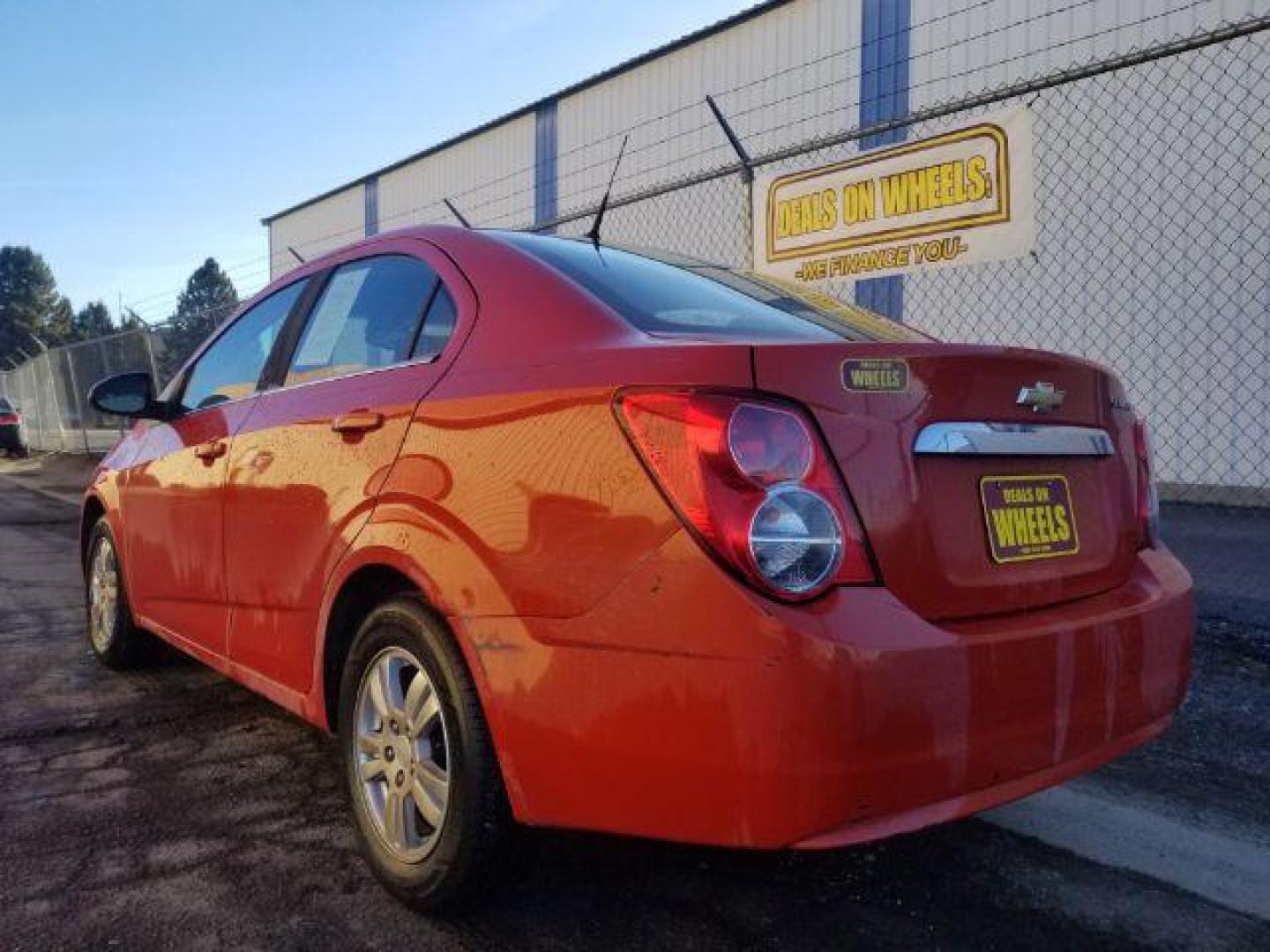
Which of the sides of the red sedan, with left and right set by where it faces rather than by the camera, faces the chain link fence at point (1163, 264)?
right

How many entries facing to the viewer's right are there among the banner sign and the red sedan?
0

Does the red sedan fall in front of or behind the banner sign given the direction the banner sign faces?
in front

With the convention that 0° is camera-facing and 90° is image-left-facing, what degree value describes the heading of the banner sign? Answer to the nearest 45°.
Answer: approximately 45°

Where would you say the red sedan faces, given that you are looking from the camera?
facing away from the viewer and to the left of the viewer

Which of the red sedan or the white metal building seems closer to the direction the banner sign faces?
the red sedan

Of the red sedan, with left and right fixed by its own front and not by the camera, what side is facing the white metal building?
right

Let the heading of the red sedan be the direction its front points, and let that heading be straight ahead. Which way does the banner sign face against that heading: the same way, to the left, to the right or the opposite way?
to the left

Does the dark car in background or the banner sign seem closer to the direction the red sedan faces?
the dark car in background

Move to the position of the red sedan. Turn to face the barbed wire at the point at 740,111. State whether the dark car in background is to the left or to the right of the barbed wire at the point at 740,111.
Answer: left

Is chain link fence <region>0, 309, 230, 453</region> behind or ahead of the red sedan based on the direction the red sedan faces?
ahead

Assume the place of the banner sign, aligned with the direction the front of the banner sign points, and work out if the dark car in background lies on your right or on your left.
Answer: on your right

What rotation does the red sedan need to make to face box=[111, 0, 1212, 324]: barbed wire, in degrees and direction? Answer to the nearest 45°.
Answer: approximately 45° to its right
